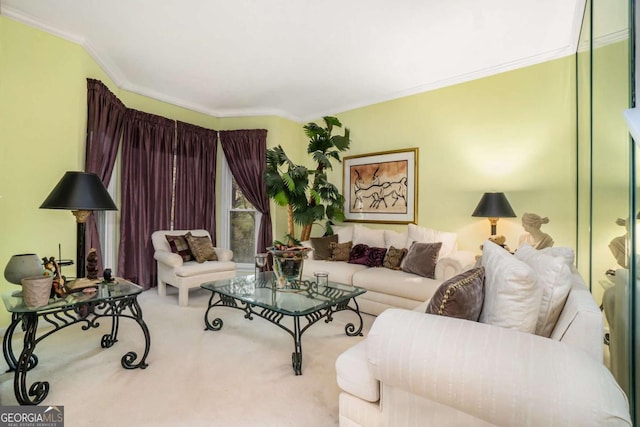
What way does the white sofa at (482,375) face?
to the viewer's left

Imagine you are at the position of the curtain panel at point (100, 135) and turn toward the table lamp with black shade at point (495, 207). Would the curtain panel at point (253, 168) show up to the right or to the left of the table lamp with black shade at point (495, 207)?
left

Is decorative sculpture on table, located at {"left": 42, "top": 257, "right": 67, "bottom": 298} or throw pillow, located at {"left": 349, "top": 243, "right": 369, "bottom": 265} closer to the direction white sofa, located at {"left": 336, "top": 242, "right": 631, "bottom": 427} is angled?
the decorative sculpture on table

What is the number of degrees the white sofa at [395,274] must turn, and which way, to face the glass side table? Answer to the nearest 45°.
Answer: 0° — it already faces it

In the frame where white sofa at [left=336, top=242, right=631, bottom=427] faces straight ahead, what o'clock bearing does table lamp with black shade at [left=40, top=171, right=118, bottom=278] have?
The table lamp with black shade is roughly at 12 o'clock from the white sofa.

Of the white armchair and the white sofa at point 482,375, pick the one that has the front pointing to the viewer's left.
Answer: the white sofa

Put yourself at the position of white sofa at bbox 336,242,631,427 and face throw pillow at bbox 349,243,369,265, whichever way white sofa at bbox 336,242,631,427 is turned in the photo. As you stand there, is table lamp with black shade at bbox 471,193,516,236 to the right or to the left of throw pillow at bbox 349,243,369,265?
right

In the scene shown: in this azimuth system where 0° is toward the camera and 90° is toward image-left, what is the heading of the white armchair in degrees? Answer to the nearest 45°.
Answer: approximately 315°

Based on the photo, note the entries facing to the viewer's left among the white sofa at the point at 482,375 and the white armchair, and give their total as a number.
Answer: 1
